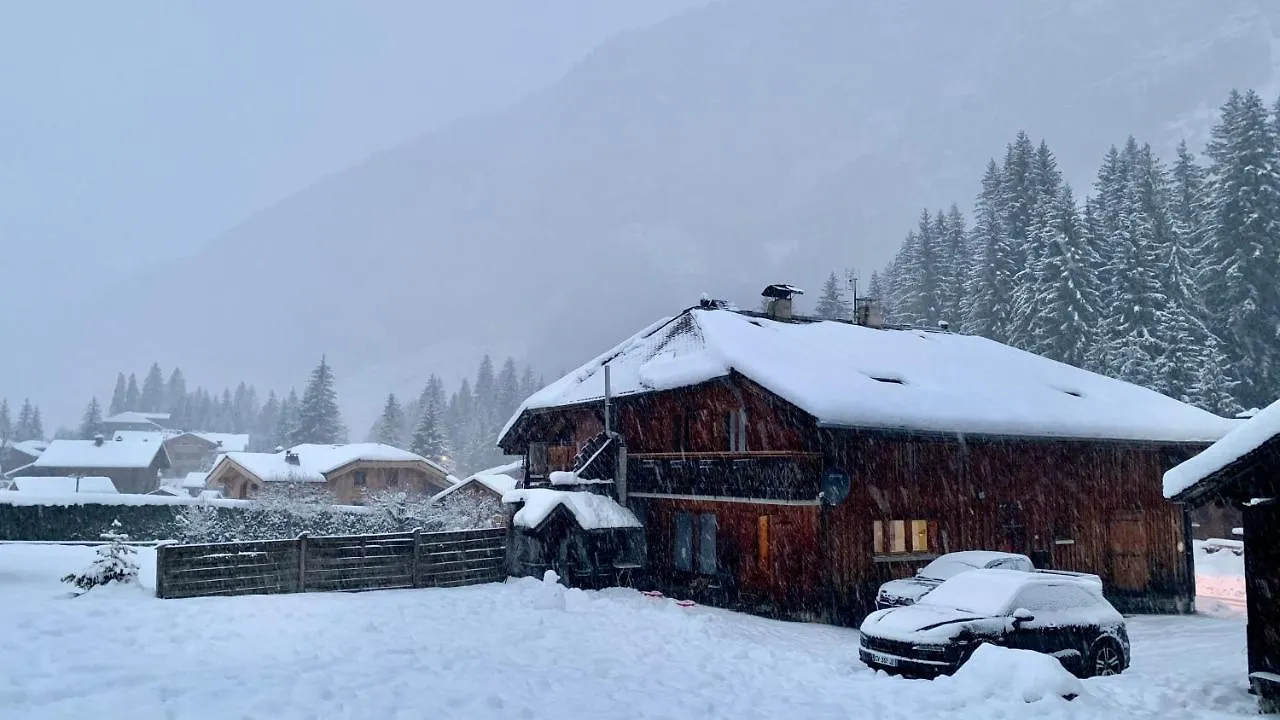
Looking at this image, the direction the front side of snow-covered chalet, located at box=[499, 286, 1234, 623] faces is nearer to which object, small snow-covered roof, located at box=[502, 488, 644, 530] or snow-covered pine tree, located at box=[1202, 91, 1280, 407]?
the small snow-covered roof

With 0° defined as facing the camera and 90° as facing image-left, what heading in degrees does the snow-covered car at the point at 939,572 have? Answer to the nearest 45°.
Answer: approximately 45°

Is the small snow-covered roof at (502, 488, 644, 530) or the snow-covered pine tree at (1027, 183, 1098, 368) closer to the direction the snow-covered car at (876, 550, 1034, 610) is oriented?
the small snow-covered roof

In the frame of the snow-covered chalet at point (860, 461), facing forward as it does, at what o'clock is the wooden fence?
The wooden fence is roughly at 1 o'clock from the snow-covered chalet.

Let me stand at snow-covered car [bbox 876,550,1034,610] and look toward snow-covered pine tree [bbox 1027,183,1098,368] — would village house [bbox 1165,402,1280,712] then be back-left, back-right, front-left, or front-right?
back-right

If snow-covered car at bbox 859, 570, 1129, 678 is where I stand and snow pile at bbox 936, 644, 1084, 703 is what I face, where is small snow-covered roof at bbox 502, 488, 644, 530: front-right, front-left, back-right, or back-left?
back-right

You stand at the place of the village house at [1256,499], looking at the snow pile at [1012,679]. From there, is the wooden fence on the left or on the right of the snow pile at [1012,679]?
right

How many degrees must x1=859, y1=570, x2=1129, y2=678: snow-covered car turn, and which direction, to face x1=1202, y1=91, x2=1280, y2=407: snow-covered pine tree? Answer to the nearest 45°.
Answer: approximately 135° to its right

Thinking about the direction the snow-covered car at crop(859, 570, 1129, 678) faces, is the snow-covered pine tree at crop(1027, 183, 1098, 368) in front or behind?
behind
